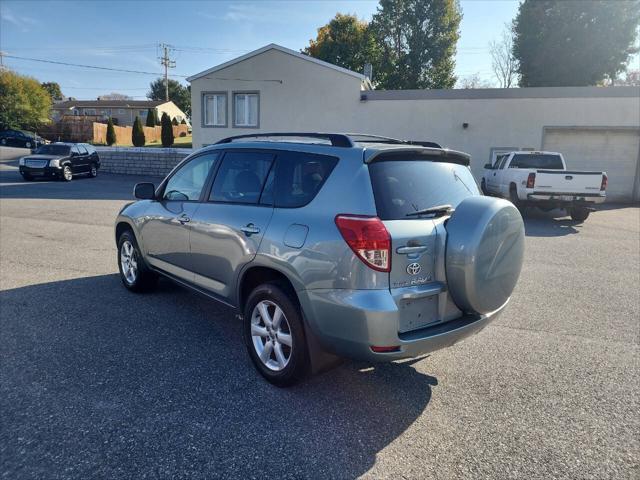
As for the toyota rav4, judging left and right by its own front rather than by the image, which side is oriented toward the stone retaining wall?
front

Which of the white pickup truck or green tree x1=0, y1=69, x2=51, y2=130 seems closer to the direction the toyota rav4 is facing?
the green tree

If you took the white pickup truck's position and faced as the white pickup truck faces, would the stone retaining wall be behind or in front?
in front

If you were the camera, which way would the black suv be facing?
facing the viewer and to the left of the viewer

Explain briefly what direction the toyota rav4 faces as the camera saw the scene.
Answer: facing away from the viewer and to the left of the viewer

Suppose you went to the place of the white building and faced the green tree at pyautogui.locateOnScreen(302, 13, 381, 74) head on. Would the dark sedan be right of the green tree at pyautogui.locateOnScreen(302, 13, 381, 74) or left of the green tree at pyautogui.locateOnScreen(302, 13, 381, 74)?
left

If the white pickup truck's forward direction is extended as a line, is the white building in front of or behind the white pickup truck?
in front

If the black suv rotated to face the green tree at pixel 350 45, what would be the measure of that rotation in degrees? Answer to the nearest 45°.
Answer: approximately 180°

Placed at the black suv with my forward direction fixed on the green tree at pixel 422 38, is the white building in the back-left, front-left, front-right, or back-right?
front-right

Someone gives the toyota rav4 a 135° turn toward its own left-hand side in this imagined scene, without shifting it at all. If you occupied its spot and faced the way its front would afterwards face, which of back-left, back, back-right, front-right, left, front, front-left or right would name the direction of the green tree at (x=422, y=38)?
back

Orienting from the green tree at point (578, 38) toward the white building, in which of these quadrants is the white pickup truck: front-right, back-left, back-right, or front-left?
front-left

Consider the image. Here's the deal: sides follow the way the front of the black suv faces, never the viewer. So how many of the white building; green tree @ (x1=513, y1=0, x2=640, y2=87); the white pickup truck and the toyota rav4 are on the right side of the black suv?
0

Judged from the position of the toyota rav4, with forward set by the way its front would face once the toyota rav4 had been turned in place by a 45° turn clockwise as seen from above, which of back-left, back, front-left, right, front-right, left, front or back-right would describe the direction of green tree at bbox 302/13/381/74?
front

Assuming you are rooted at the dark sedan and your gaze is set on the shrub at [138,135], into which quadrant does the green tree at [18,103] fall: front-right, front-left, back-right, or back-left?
back-left

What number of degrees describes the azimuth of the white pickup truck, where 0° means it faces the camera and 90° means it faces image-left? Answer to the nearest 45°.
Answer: approximately 135°

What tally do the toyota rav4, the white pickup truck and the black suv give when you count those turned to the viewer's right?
0

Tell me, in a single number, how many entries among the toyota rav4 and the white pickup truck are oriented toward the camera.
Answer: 0

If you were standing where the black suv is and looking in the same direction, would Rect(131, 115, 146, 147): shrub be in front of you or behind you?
behind

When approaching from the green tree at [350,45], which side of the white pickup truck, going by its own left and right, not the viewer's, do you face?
front

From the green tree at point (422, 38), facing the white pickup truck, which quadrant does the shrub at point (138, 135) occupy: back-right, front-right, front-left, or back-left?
front-right
